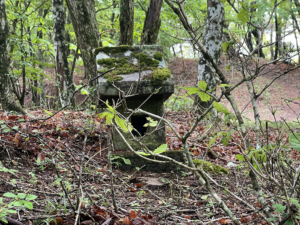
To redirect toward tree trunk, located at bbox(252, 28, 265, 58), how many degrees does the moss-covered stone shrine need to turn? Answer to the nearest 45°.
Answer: approximately 135° to its left

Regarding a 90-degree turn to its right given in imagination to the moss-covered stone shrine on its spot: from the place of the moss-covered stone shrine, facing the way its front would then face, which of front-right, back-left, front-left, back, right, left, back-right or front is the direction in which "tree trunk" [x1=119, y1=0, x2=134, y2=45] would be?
right

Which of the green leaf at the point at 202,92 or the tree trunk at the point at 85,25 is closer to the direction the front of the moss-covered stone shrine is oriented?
the green leaf

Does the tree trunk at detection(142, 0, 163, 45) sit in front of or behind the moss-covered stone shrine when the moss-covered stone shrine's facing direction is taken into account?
behind

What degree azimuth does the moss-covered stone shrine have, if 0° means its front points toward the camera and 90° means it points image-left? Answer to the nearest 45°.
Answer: approximately 0°
